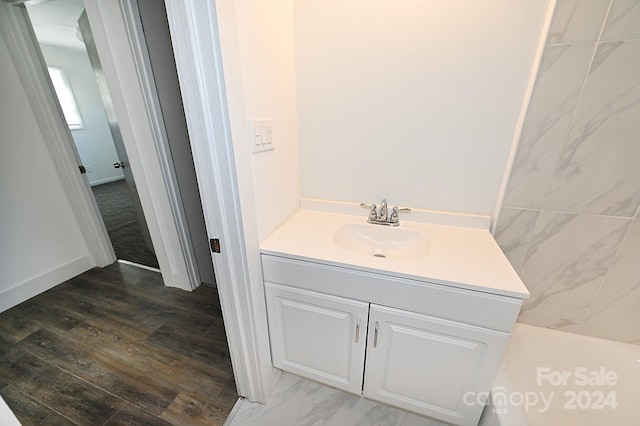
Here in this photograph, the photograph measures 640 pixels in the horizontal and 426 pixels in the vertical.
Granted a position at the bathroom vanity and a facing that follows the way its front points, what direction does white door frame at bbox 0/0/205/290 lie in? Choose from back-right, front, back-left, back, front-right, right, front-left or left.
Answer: right

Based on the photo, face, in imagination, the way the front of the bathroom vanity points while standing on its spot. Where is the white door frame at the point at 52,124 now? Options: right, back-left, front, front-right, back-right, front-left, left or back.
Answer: right

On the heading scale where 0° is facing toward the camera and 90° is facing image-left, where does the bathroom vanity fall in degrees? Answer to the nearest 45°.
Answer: approximately 0°

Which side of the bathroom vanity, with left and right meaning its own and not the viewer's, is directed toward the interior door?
right

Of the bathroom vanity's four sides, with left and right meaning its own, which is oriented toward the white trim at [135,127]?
right

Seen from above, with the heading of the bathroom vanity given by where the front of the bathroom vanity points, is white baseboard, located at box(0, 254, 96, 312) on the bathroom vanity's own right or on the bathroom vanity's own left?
on the bathroom vanity's own right
